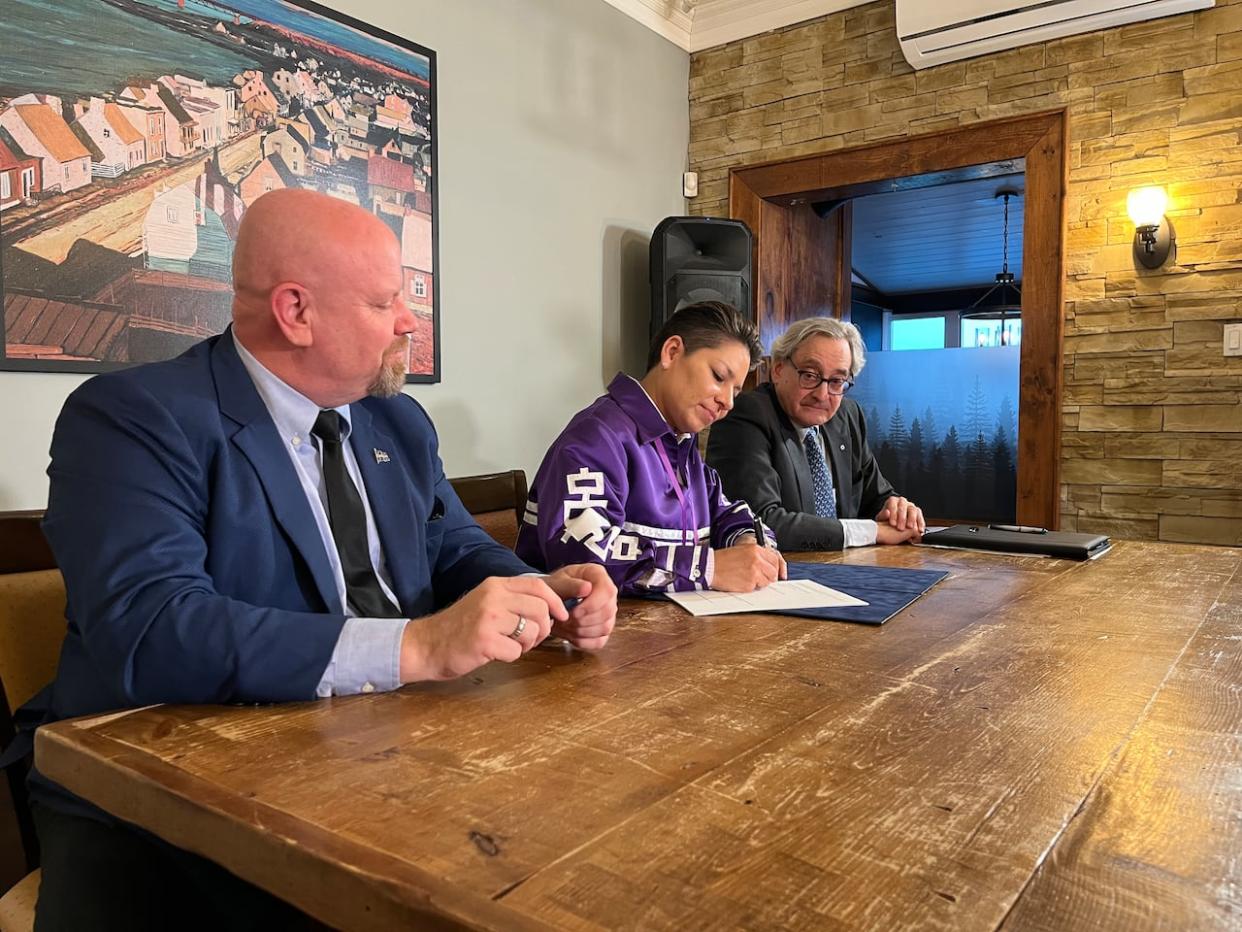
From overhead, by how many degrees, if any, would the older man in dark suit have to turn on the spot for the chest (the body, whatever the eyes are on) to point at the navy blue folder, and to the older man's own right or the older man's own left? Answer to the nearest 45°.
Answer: approximately 45° to the older man's own right

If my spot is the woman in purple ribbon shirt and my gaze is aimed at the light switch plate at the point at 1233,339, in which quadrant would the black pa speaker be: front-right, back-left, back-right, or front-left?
front-left

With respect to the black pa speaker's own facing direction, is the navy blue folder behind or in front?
in front

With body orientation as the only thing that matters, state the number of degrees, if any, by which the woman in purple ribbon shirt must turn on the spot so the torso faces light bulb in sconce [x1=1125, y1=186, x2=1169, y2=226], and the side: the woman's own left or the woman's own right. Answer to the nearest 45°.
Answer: approximately 90° to the woman's own left

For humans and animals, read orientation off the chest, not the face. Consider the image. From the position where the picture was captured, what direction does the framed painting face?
facing the viewer and to the right of the viewer

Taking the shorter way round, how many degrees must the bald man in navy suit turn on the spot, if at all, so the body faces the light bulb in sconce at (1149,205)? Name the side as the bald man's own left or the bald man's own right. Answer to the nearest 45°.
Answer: approximately 90° to the bald man's own left

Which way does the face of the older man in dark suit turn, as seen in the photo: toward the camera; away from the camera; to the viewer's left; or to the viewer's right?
toward the camera

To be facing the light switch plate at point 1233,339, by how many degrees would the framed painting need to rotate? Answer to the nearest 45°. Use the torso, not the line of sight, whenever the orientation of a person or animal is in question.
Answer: approximately 45° to its left

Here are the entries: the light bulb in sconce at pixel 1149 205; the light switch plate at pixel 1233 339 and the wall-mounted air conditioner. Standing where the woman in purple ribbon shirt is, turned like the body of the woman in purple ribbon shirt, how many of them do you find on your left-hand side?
3

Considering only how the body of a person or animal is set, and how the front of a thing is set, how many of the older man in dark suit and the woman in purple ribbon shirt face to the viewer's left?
0

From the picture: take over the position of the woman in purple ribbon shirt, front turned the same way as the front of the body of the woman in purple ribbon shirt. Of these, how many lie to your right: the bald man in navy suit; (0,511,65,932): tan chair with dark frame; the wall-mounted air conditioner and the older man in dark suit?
2

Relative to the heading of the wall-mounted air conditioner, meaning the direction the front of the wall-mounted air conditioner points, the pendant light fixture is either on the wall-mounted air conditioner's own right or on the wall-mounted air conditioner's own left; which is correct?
on the wall-mounted air conditioner's own right

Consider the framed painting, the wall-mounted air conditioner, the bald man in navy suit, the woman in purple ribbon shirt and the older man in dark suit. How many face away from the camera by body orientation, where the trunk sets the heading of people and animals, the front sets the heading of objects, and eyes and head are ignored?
0

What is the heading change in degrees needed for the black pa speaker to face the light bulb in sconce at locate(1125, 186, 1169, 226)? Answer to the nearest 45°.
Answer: approximately 90° to its left

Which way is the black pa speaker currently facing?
toward the camera
